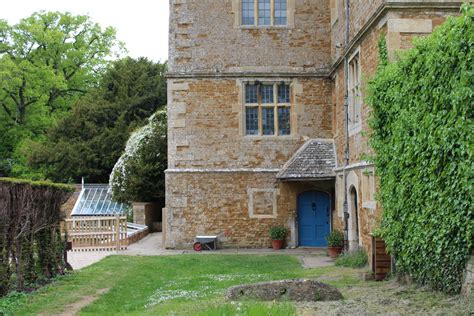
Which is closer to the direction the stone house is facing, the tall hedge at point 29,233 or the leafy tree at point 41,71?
the tall hedge

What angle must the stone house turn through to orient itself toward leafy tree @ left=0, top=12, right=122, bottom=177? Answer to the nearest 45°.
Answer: approximately 135° to its right

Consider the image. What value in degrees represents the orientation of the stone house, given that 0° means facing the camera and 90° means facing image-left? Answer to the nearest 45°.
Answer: approximately 0°

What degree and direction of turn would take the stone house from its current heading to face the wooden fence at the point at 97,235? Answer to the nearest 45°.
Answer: approximately 90° to its right

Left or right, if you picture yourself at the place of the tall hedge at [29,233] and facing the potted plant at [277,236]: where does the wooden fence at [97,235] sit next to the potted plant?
left

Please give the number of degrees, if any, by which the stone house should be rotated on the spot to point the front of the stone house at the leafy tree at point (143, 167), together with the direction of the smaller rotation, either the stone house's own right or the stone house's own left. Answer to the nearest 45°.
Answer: approximately 135° to the stone house's own right

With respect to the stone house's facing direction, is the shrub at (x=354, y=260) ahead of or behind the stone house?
ahead

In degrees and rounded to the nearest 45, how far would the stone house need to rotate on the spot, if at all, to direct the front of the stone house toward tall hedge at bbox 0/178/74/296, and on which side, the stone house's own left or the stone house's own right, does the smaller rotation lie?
approximately 45° to the stone house's own right

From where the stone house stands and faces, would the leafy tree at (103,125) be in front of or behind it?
behind
